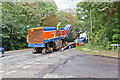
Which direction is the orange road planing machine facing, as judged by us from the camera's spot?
facing away from the viewer and to the right of the viewer
